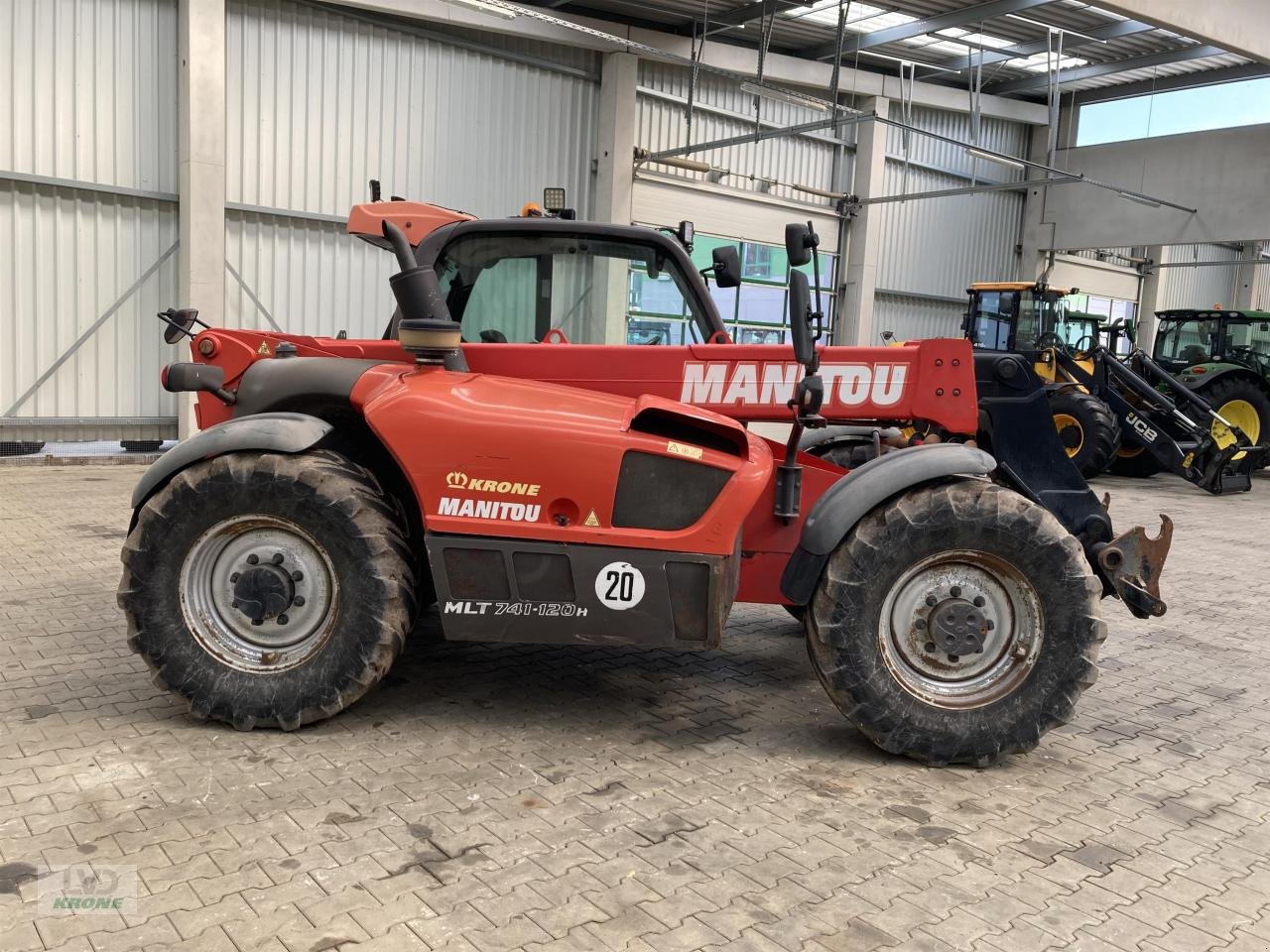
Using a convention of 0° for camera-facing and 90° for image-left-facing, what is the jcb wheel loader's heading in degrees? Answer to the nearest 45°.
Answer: approximately 315°

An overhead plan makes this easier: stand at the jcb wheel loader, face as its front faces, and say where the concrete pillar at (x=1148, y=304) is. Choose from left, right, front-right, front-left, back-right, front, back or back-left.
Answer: back-left

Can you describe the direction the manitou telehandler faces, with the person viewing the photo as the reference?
facing to the right of the viewer

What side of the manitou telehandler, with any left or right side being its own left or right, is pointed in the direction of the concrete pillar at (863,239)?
left

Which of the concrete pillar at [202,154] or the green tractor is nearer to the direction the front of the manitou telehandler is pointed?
the green tractor

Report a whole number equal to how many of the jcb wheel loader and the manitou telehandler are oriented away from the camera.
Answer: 0

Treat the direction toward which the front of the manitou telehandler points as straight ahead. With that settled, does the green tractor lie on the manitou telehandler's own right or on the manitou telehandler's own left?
on the manitou telehandler's own left

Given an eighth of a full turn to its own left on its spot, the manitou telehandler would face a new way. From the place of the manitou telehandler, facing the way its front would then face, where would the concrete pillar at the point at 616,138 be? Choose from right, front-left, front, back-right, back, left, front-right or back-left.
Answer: front-left
